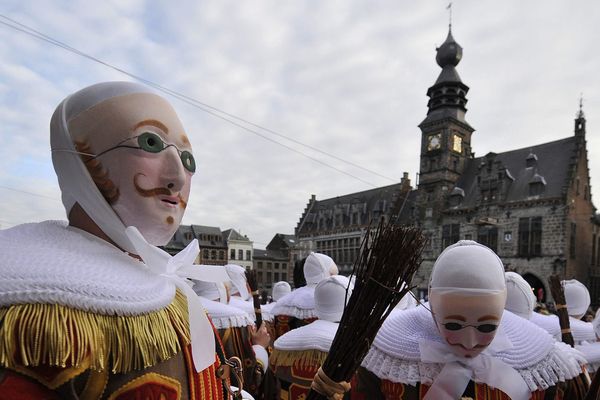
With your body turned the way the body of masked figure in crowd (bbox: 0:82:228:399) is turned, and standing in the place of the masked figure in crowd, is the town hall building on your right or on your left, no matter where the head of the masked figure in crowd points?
on your left

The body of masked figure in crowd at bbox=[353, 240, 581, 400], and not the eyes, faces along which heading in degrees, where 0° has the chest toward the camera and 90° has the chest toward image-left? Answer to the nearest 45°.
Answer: approximately 0°

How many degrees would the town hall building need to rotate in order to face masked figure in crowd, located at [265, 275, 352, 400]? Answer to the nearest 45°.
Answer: approximately 45° to its left

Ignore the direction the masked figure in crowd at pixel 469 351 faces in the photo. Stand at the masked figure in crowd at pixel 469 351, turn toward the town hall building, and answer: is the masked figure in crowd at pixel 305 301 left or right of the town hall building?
left

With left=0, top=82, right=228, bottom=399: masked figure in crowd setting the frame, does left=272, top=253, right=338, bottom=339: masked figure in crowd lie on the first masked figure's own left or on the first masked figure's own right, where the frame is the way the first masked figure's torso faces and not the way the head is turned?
on the first masked figure's own left

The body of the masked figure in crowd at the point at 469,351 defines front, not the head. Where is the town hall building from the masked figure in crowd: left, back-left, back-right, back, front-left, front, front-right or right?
back

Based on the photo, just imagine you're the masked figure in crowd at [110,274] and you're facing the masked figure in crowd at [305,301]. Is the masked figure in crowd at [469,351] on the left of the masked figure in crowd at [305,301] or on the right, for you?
right

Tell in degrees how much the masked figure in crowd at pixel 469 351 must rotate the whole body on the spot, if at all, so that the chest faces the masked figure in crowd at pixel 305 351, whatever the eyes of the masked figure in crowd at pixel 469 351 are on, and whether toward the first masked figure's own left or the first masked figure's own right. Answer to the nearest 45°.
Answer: approximately 135° to the first masked figure's own right

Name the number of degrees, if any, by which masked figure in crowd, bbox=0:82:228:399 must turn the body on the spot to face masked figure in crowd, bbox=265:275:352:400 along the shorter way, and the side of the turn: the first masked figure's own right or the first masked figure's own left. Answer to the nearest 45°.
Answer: approximately 90° to the first masked figure's own left

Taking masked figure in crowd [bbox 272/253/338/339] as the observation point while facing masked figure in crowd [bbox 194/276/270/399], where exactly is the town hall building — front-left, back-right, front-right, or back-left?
back-left

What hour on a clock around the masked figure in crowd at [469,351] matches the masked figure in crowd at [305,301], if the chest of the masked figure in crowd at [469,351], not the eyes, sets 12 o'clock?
the masked figure in crowd at [305,301] is roughly at 5 o'clock from the masked figure in crowd at [469,351].

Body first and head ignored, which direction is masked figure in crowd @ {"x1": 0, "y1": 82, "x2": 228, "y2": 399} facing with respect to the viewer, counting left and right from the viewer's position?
facing the viewer and to the right of the viewer

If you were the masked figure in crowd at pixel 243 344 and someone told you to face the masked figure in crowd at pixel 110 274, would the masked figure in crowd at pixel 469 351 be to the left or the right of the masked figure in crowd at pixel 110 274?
left

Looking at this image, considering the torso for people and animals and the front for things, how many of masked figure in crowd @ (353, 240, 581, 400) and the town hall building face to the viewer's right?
0

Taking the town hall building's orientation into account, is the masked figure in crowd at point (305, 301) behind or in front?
in front

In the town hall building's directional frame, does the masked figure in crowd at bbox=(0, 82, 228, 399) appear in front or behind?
in front
